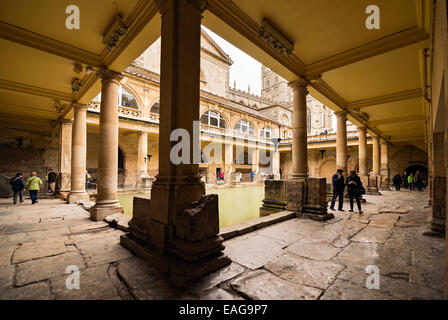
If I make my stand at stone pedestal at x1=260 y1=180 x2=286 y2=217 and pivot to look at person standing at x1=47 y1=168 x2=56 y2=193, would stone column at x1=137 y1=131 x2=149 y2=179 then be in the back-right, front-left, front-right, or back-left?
front-right

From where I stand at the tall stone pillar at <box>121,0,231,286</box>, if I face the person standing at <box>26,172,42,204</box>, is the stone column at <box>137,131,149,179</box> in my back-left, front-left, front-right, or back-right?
front-right

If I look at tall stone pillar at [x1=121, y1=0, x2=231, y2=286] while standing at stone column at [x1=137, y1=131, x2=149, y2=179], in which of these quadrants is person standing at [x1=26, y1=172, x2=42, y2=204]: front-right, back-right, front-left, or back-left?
front-right

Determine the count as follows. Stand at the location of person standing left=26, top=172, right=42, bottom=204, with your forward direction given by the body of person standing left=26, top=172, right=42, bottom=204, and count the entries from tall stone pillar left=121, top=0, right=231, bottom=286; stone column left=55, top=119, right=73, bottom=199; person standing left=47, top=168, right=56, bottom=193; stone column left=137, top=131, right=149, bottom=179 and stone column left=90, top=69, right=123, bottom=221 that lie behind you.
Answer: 2

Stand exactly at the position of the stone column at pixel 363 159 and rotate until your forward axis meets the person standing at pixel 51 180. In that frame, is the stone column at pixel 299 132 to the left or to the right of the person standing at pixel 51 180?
left
